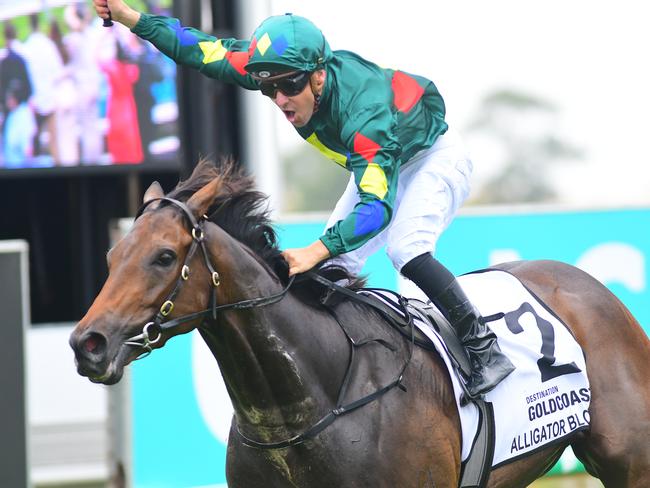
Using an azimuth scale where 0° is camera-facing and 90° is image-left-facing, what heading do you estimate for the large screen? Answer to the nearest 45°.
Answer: approximately 0°

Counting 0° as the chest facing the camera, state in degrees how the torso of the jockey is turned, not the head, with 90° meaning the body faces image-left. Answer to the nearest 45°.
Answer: approximately 45°
